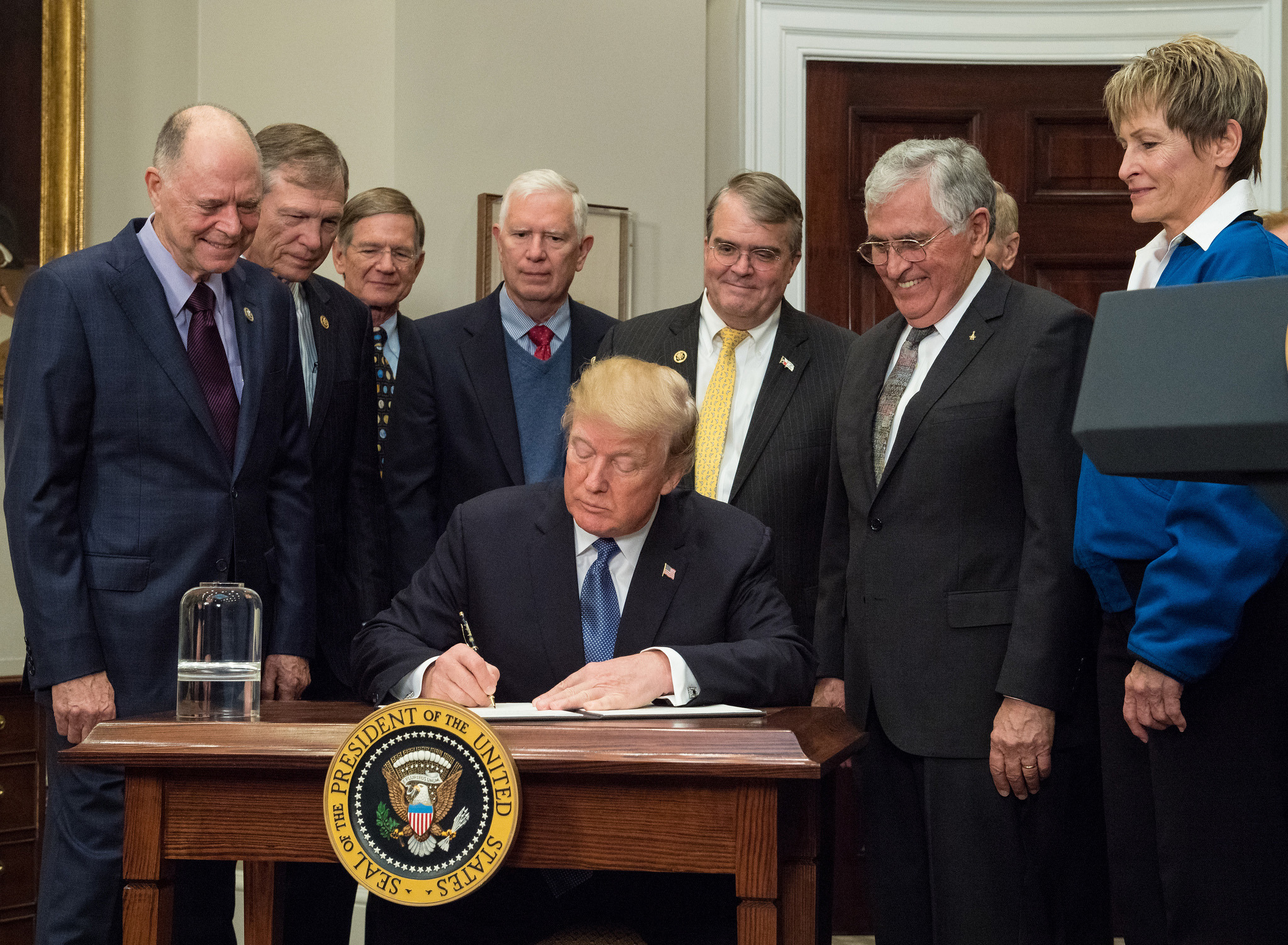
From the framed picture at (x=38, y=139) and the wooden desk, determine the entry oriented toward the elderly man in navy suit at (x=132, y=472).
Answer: the framed picture

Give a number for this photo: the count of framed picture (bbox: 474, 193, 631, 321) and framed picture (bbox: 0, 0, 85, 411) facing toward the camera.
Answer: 2

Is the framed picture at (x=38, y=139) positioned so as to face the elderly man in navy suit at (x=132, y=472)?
yes

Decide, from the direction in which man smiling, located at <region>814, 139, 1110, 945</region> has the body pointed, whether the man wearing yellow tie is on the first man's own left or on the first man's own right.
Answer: on the first man's own right

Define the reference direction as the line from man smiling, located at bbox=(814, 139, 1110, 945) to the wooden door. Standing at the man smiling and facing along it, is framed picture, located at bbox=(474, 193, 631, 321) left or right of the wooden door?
left
